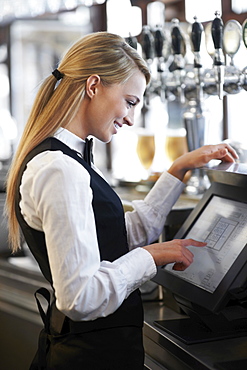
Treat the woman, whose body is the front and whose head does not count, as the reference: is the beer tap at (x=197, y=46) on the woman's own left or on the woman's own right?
on the woman's own left

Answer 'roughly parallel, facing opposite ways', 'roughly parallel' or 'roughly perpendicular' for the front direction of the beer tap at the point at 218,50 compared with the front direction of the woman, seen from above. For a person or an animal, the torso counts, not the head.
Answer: roughly perpendicular

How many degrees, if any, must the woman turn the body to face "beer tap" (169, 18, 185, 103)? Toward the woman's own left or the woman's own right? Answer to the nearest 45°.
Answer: approximately 90° to the woman's own left

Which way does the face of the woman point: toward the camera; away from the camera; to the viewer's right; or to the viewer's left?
to the viewer's right

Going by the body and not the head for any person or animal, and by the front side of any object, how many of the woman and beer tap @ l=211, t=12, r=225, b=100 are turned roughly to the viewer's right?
1

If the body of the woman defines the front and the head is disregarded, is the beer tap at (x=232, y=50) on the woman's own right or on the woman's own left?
on the woman's own left

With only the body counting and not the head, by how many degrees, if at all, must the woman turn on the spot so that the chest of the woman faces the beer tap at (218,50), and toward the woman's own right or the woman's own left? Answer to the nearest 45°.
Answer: approximately 45° to the woman's own left

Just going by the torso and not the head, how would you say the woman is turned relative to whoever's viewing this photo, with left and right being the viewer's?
facing to the right of the viewer

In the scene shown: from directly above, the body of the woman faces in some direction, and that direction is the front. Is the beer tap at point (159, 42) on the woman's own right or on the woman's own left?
on the woman's own left

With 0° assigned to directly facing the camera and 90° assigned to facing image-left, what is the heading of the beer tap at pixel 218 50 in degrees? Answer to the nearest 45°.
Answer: approximately 0°
